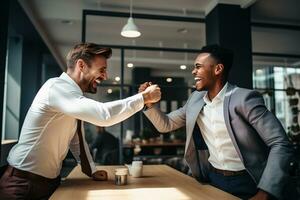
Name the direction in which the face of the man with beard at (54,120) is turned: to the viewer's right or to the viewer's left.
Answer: to the viewer's right

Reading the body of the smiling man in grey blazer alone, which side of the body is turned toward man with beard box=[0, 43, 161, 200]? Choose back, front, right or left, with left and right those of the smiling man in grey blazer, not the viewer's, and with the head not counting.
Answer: front

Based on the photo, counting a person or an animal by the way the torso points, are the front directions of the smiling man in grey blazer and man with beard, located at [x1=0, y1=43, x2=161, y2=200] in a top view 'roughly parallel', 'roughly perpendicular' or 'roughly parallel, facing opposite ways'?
roughly parallel, facing opposite ways

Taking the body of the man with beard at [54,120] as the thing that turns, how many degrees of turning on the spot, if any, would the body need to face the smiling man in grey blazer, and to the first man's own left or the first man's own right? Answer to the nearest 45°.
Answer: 0° — they already face them

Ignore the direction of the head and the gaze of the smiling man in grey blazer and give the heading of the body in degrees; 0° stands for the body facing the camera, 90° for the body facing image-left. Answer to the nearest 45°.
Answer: approximately 45°

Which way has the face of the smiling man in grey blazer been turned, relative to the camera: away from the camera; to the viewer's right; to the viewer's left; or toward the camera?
to the viewer's left

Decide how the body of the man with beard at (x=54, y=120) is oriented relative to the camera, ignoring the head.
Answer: to the viewer's right

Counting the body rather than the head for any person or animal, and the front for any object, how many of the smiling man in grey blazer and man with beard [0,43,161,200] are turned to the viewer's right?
1

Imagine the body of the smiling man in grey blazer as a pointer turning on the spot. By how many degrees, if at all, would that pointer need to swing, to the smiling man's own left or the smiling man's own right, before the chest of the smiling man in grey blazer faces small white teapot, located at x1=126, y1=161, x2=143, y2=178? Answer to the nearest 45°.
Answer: approximately 45° to the smiling man's own right
